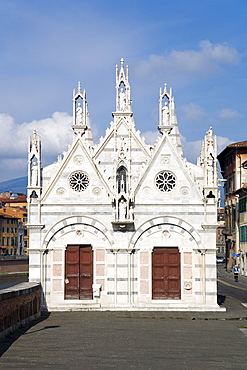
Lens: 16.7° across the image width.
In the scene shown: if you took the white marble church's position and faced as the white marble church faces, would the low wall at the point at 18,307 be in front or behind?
in front

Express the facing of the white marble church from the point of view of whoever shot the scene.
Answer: facing the viewer
